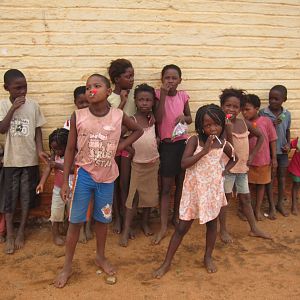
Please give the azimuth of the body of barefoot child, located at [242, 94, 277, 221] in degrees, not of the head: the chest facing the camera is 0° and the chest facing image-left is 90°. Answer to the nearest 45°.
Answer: approximately 45°

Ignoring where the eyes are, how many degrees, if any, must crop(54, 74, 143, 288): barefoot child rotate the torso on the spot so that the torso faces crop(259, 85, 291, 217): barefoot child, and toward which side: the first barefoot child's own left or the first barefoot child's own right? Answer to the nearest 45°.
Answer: approximately 135° to the first barefoot child's own left

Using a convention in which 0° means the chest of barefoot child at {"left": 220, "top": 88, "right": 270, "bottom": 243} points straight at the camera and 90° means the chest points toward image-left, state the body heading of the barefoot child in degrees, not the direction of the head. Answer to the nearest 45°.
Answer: approximately 0°

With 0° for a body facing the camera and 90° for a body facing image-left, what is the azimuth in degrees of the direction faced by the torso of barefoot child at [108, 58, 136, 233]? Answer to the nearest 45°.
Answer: approximately 315°
